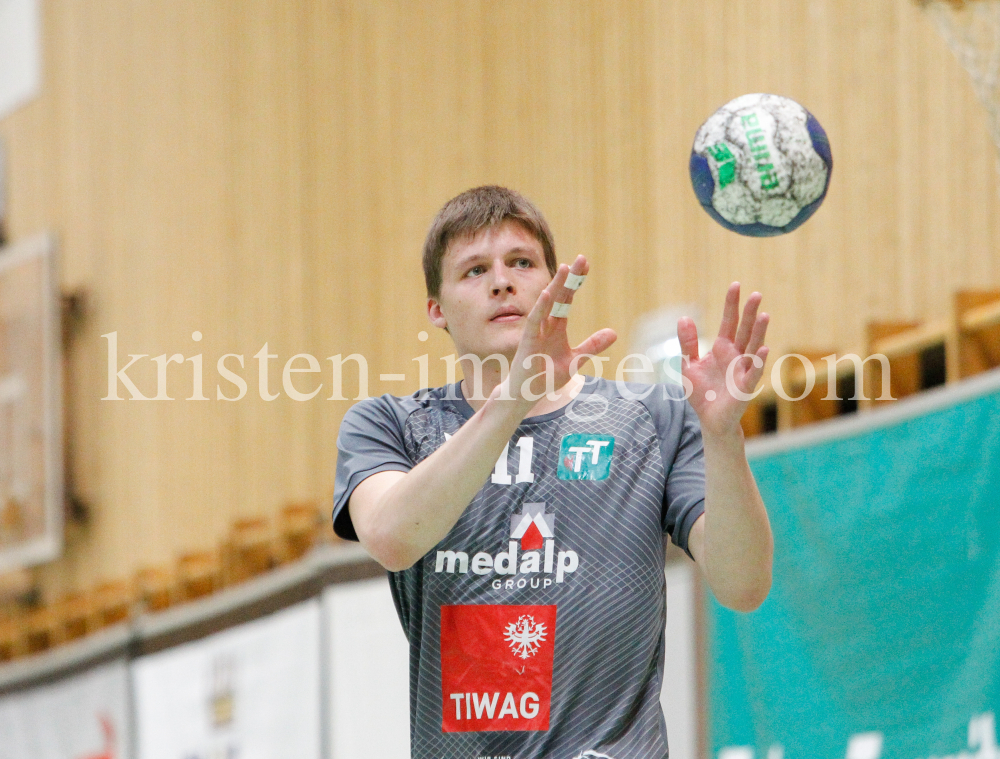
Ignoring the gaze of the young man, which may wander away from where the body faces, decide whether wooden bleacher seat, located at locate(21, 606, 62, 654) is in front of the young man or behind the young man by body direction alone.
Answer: behind

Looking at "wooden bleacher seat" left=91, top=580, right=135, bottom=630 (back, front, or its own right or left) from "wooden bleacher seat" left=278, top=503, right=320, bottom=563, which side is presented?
left

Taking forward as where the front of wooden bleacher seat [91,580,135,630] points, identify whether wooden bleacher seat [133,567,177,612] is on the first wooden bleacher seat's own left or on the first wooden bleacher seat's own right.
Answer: on the first wooden bleacher seat's own left

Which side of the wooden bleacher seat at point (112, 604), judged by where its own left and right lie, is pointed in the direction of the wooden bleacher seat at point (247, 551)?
left

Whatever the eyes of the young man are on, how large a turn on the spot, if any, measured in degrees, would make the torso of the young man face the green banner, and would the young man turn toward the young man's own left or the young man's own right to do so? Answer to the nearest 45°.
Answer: approximately 135° to the young man's own left

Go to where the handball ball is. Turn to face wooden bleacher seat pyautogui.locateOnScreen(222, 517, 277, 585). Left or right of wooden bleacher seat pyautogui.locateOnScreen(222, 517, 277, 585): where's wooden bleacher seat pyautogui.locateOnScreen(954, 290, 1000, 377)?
right

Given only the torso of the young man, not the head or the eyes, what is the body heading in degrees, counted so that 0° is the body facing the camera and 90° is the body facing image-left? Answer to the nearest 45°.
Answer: approximately 0°

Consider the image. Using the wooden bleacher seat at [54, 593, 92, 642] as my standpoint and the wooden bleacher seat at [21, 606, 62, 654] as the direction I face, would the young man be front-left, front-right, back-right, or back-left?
back-left

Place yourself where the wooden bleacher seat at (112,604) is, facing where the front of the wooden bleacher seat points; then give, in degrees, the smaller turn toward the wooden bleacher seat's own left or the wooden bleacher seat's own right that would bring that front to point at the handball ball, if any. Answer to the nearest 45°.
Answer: approximately 45° to the wooden bleacher seat's own left

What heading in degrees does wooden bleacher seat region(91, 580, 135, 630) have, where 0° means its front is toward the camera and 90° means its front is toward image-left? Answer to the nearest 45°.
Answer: approximately 45°

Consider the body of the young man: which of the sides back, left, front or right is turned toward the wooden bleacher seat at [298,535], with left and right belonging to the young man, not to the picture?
back
